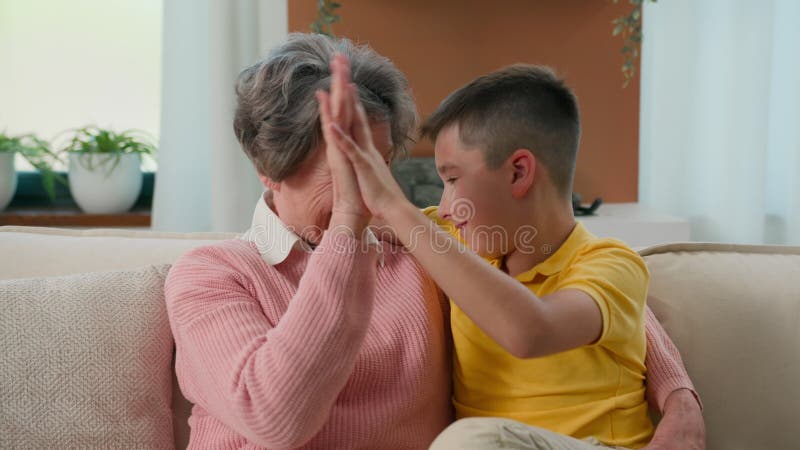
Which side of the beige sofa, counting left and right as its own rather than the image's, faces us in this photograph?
front

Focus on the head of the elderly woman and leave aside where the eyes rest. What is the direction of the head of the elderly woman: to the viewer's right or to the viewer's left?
to the viewer's right

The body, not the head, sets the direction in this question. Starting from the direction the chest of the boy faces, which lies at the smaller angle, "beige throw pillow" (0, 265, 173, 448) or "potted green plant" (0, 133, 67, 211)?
the beige throw pillow

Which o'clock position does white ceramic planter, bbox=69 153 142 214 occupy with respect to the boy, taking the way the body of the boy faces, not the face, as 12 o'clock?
The white ceramic planter is roughly at 3 o'clock from the boy.

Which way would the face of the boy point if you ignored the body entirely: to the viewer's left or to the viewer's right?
to the viewer's left

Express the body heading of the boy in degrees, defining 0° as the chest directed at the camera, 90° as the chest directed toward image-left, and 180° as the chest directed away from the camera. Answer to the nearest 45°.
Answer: approximately 45°

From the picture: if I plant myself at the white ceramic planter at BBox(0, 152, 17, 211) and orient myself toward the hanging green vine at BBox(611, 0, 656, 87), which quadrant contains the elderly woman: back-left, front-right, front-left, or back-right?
front-right

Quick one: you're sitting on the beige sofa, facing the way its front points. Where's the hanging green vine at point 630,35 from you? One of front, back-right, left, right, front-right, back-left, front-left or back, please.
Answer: back

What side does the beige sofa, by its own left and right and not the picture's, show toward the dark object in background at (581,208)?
back

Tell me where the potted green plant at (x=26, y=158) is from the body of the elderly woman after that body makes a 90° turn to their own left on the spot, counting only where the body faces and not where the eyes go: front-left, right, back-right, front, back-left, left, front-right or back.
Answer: left

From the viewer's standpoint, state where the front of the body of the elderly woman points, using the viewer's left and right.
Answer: facing the viewer and to the right of the viewer

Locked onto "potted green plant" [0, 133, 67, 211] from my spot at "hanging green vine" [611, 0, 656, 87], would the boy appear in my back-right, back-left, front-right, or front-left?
front-left

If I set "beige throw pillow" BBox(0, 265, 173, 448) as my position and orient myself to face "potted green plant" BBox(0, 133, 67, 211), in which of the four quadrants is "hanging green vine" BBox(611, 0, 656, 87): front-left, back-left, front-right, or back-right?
front-right

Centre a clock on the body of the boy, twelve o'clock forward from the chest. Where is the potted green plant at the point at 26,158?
The potted green plant is roughly at 3 o'clock from the boy.
